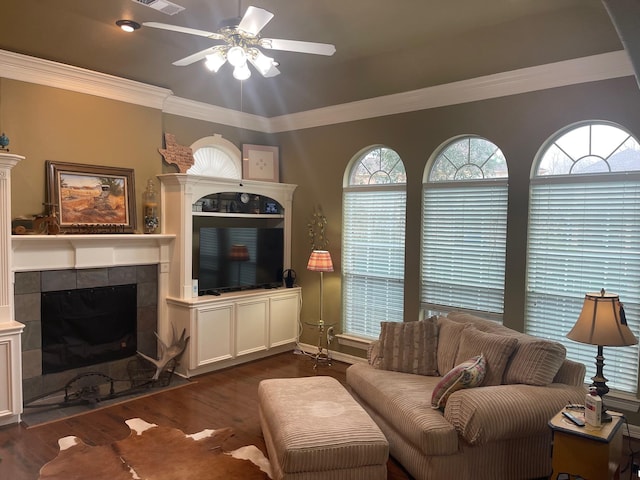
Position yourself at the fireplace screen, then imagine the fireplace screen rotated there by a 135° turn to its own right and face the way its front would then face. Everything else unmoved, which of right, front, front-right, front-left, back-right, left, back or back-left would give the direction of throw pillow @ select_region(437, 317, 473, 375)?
back-left

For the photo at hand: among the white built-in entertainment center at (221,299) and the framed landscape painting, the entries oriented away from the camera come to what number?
0

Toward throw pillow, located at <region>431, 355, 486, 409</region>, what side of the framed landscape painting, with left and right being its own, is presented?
front

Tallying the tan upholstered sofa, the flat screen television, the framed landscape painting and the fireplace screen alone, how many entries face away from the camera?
0

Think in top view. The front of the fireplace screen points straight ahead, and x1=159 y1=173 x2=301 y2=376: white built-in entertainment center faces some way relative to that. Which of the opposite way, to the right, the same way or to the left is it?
the same way

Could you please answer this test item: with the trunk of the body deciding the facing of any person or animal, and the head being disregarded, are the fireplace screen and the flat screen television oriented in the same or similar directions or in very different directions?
same or similar directions

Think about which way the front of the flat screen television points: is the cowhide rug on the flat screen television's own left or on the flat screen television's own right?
on the flat screen television's own right

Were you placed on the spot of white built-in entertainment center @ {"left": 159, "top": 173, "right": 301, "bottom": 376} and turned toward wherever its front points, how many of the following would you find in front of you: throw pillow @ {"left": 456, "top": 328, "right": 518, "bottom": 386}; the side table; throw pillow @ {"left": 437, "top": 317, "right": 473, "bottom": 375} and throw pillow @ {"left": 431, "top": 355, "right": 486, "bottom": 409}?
4

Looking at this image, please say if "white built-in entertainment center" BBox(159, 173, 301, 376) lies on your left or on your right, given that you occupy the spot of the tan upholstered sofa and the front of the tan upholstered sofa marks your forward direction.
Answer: on your right

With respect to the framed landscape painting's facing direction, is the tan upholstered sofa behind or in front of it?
in front

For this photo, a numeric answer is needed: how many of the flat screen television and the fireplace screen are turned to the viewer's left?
0

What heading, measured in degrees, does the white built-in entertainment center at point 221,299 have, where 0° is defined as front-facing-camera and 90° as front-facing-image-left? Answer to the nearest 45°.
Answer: approximately 315°

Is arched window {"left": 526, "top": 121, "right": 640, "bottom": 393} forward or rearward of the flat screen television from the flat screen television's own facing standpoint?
forward

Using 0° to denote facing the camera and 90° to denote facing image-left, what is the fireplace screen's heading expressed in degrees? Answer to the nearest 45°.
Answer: approximately 315°

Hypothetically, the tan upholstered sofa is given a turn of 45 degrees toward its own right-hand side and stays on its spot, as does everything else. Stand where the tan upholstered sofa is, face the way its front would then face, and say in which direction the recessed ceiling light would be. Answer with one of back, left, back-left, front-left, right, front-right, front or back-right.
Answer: front

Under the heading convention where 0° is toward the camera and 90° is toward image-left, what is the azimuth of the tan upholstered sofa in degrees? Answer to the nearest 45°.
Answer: approximately 45°

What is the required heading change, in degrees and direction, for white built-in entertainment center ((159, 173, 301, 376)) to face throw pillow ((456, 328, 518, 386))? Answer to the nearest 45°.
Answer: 0° — it already faces it
